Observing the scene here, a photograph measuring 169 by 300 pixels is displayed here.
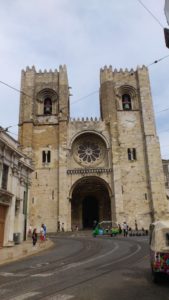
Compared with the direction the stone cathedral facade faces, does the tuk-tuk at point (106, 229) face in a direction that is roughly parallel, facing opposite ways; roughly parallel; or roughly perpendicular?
roughly perpendicular

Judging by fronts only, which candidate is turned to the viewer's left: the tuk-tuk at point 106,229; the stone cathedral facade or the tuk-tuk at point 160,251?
the tuk-tuk at point 106,229

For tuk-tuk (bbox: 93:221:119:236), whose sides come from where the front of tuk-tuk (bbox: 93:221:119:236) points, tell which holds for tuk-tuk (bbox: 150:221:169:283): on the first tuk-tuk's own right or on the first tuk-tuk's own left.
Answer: on the first tuk-tuk's own left

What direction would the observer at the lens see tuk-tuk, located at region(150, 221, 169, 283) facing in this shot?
facing away from the viewer

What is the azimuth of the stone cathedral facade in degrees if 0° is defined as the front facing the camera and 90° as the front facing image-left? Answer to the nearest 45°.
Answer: approximately 0°

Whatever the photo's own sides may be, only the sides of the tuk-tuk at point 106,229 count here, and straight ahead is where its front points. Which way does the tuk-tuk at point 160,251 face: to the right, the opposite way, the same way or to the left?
to the right

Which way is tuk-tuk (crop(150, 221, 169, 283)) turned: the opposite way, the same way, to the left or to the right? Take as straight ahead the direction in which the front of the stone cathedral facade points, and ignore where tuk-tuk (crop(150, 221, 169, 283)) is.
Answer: the opposite way

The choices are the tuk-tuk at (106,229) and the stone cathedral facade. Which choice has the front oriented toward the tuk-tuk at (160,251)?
the stone cathedral facade

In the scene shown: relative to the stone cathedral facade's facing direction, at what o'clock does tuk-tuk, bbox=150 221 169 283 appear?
The tuk-tuk is roughly at 12 o'clock from the stone cathedral facade.

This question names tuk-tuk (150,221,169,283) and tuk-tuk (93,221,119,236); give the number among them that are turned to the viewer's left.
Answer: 1

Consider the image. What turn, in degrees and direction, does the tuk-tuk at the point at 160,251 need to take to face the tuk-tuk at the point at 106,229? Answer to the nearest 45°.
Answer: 0° — it already faces it

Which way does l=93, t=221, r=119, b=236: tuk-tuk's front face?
to the viewer's left

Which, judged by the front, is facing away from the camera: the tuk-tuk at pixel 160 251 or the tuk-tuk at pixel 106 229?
the tuk-tuk at pixel 160 251
